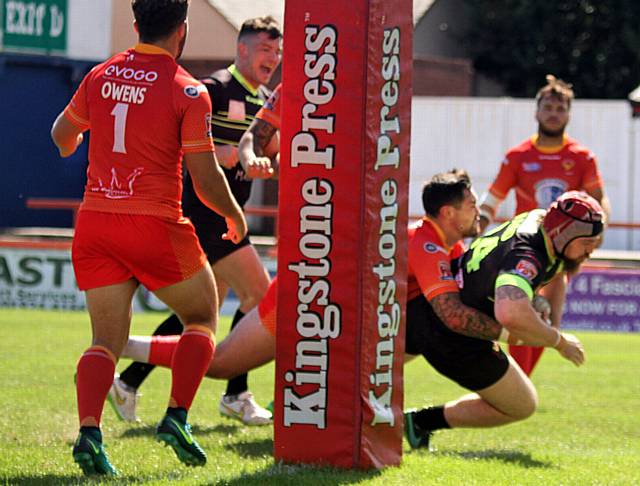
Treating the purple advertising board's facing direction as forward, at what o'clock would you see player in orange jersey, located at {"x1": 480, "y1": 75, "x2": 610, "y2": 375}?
The player in orange jersey is roughly at 12 o'clock from the purple advertising board.

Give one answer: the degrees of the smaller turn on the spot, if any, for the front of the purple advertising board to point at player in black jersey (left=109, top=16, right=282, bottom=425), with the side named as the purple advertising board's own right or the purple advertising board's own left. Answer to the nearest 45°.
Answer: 0° — it already faces them

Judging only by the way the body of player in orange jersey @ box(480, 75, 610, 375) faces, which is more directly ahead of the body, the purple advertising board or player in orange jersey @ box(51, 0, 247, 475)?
the player in orange jersey

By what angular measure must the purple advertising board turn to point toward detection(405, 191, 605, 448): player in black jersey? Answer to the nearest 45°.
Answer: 0° — it already faces them

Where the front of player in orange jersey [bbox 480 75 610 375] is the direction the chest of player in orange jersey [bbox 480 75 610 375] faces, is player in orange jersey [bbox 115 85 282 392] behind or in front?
in front

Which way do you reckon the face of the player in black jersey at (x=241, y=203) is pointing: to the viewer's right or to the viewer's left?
to the viewer's right

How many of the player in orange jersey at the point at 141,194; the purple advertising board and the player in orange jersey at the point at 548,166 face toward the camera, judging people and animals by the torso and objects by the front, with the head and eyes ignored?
2

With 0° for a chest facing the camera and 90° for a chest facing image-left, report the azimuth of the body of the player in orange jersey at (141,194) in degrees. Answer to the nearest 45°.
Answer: approximately 225°
